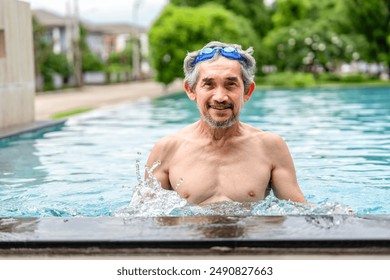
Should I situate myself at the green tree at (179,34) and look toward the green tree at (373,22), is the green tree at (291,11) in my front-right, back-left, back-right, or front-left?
front-left

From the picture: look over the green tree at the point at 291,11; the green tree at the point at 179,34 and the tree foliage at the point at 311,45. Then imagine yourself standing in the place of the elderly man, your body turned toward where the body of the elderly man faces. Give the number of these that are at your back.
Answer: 3

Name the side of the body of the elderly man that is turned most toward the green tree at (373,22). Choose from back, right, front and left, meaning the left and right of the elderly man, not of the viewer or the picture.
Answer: back

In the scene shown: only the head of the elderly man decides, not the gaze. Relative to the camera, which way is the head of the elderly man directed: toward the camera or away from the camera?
toward the camera

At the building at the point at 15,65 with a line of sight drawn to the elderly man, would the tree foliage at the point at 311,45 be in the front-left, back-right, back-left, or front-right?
back-left

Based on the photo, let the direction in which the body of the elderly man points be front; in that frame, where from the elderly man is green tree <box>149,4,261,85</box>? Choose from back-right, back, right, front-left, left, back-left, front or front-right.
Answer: back

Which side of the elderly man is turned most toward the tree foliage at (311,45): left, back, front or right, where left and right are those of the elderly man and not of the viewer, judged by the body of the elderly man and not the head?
back

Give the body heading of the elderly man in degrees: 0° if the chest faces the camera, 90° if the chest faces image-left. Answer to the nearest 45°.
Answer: approximately 0°

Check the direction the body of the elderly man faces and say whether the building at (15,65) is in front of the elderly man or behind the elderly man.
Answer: behind

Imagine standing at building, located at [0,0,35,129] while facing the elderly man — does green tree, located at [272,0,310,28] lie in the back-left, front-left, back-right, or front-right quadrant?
back-left

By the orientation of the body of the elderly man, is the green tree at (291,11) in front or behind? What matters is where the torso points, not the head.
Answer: behind
